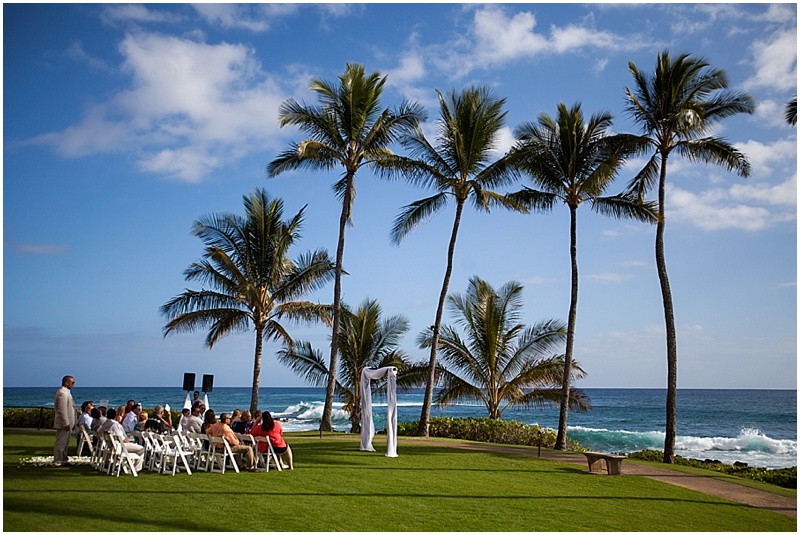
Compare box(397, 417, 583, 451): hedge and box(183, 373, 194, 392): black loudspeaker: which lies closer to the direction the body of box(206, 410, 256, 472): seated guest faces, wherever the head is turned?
the hedge

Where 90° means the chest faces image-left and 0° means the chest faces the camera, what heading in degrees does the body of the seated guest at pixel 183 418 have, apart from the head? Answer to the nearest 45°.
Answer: approximately 270°

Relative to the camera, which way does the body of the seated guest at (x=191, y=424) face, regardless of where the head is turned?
to the viewer's right

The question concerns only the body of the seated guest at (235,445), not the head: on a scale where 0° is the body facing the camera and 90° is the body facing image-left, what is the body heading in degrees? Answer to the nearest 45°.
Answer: approximately 270°

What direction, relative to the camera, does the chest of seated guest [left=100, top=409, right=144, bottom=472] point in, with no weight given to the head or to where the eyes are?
to the viewer's right

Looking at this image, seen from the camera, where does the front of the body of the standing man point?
to the viewer's right

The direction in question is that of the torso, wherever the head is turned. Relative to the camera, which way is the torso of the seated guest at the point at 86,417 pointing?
to the viewer's right

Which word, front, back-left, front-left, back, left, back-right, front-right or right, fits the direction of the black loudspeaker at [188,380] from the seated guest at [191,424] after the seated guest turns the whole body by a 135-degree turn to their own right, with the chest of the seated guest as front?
back-right
